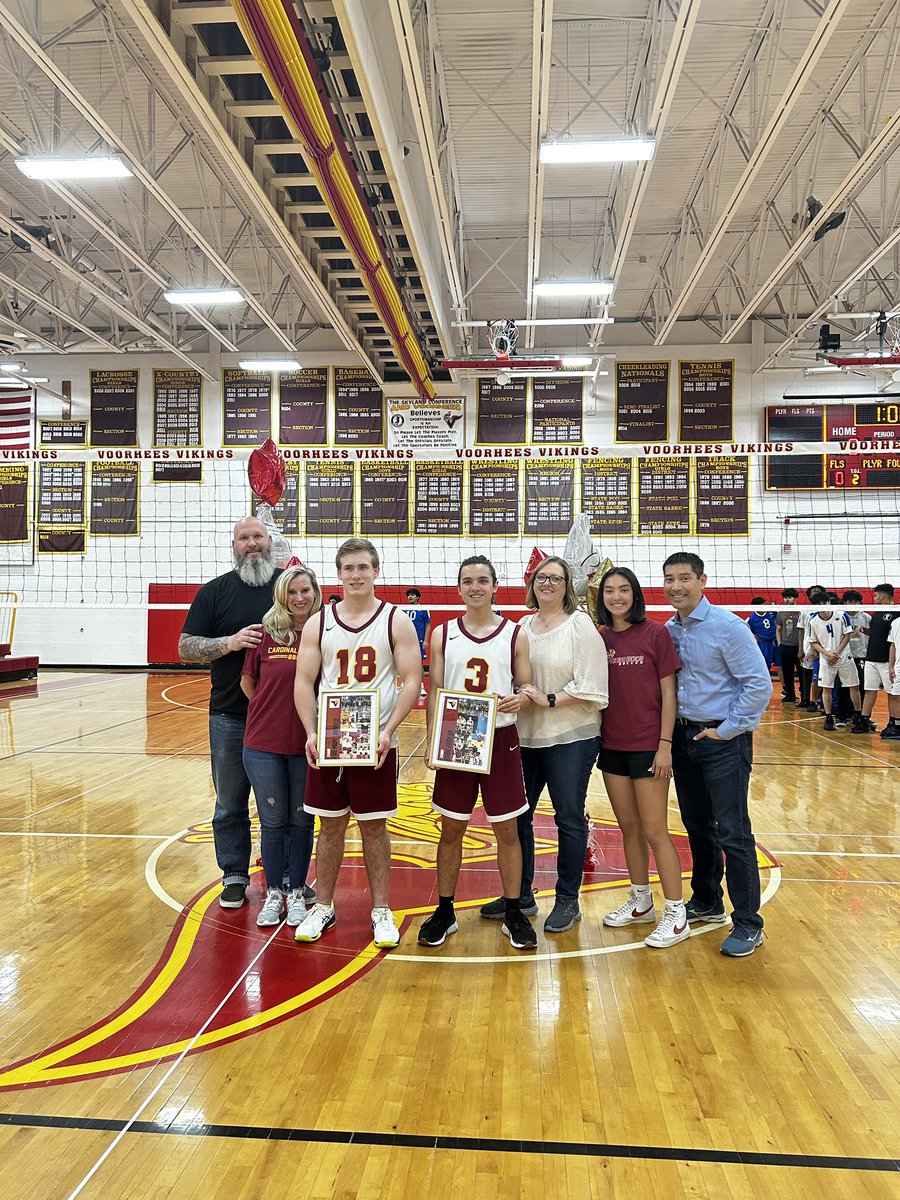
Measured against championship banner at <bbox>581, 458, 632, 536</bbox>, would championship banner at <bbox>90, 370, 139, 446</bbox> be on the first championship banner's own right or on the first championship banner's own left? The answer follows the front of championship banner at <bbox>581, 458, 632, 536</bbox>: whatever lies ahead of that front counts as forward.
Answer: on the first championship banner's own right

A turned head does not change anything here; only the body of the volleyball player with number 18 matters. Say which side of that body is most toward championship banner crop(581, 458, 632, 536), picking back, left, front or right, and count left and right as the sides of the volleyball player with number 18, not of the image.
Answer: back

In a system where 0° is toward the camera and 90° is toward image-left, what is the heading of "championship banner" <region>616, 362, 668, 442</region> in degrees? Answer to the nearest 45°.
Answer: approximately 0°

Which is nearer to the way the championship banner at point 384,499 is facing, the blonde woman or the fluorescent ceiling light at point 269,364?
the blonde woman

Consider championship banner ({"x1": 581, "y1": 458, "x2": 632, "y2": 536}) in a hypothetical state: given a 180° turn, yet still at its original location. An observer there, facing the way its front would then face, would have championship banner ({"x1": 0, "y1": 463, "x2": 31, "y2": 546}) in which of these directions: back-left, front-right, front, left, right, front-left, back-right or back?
left

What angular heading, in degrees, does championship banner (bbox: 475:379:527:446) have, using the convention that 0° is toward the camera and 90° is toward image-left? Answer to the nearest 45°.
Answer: approximately 0°

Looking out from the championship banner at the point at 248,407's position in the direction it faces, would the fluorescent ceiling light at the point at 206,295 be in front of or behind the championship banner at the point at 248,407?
in front

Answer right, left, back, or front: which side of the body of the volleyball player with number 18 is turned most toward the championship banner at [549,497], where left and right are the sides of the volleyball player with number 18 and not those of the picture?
back

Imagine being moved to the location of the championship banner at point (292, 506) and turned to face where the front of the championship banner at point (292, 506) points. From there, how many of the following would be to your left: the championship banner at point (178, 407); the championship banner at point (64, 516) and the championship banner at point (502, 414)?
1
